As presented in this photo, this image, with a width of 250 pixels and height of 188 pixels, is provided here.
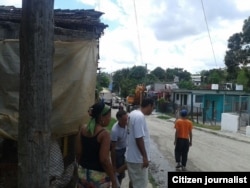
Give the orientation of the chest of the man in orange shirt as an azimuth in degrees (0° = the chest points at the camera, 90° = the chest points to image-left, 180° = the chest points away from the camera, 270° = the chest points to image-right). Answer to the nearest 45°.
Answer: approximately 180°

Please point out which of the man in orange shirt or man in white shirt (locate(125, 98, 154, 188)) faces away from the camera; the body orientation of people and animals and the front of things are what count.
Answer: the man in orange shirt

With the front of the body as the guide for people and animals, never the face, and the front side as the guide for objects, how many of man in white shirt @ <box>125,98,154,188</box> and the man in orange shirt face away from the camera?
1

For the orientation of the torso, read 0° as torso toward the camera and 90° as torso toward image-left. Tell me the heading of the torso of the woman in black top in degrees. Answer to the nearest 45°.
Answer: approximately 225°

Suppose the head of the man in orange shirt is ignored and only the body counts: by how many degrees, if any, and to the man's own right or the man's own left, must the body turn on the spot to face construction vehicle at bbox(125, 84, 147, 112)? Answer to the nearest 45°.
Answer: approximately 45° to the man's own left

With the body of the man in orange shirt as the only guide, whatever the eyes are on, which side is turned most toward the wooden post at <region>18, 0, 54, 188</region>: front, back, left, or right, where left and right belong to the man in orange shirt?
back

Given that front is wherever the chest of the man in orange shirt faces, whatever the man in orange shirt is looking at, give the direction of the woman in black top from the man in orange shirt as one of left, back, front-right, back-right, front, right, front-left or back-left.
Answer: back
